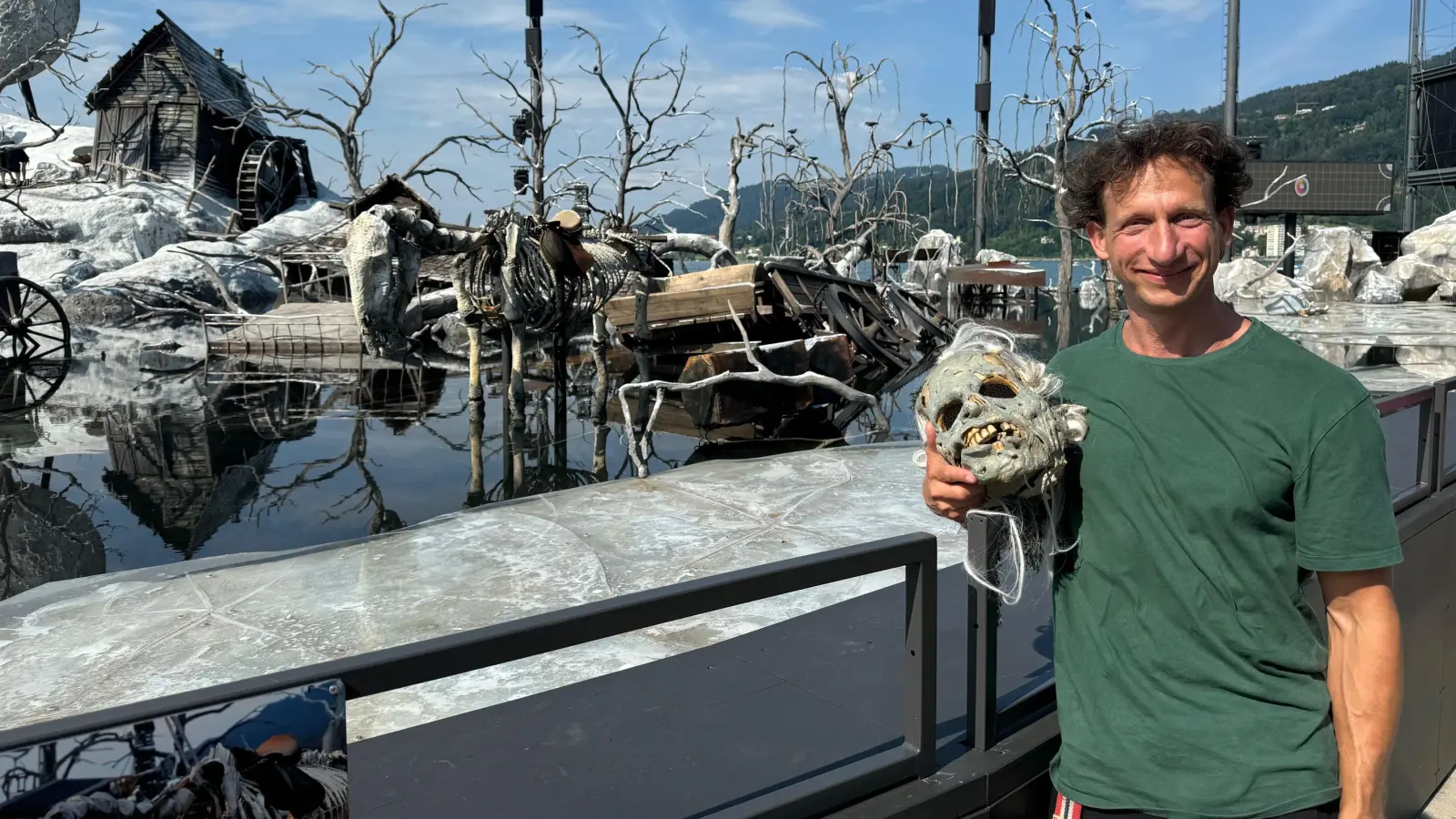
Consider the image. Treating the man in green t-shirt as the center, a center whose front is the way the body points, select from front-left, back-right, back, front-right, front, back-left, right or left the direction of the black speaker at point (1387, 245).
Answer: back

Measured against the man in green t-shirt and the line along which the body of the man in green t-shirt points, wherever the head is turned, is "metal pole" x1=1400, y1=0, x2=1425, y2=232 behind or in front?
behind

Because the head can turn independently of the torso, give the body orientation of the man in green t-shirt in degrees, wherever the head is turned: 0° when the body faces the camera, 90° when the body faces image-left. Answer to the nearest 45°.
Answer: approximately 0°

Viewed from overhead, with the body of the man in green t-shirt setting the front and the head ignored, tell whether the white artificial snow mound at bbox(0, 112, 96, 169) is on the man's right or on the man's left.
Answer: on the man's right

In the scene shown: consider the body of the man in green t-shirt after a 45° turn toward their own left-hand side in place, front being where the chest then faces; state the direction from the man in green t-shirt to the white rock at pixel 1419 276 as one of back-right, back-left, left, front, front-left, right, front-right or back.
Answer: back-left

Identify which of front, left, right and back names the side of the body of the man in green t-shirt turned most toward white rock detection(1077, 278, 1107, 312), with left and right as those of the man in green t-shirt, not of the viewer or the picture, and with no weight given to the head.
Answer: back

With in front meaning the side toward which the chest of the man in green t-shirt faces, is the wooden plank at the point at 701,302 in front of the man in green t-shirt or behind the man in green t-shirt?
behind

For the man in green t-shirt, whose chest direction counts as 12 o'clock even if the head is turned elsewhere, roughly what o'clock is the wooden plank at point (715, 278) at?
The wooden plank is roughly at 5 o'clock from the man in green t-shirt.

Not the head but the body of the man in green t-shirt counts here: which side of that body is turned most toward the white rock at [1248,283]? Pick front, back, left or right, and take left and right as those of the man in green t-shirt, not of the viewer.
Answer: back

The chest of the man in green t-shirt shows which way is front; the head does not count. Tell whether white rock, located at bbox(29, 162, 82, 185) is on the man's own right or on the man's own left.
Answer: on the man's own right

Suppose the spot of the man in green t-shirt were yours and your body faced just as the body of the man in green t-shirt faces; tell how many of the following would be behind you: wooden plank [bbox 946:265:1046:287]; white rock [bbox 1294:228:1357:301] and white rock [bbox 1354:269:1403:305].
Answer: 3

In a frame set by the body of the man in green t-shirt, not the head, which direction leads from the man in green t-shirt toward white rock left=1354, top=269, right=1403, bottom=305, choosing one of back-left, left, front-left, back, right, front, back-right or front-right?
back

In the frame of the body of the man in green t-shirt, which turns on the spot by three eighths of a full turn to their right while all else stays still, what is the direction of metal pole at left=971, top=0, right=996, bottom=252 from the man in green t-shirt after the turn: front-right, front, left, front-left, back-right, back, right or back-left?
front-right

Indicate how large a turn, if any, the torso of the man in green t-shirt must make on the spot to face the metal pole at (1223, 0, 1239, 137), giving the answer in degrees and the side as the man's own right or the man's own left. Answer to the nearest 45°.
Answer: approximately 180°
